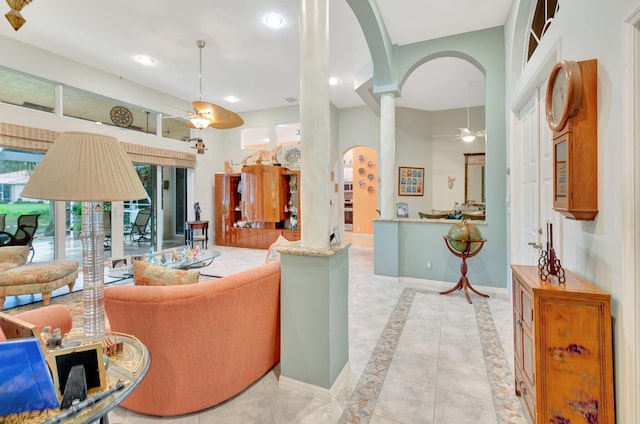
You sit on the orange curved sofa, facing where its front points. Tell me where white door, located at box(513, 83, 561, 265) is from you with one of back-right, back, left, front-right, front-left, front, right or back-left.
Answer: back-right

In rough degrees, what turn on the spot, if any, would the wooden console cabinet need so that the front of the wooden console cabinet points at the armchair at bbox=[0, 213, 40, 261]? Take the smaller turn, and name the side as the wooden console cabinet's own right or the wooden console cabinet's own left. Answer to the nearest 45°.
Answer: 0° — it already faces it

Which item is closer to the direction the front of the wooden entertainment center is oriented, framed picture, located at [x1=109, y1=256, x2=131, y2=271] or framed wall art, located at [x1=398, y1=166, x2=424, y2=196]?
the framed picture

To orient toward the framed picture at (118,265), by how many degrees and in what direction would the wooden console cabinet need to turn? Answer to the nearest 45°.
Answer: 0° — it already faces it

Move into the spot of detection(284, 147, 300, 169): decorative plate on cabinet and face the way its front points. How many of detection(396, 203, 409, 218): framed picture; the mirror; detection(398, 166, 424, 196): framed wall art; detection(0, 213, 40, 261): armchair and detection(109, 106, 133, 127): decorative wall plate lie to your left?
3

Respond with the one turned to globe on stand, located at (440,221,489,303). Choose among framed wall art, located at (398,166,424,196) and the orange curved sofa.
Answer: the framed wall art

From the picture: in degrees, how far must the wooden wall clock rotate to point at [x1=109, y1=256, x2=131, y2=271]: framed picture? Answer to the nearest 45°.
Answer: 0° — it already faces it

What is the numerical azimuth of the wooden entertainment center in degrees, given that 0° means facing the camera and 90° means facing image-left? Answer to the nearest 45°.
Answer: approximately 0°

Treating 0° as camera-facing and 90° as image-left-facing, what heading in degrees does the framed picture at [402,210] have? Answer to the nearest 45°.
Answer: approximately 0°

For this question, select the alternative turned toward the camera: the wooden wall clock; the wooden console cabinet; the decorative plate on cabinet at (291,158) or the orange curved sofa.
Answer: the decorative plate on cabinet

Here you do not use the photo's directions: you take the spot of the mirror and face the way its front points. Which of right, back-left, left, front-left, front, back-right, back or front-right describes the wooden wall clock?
front-left

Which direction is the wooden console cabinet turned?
to the viewer's left
